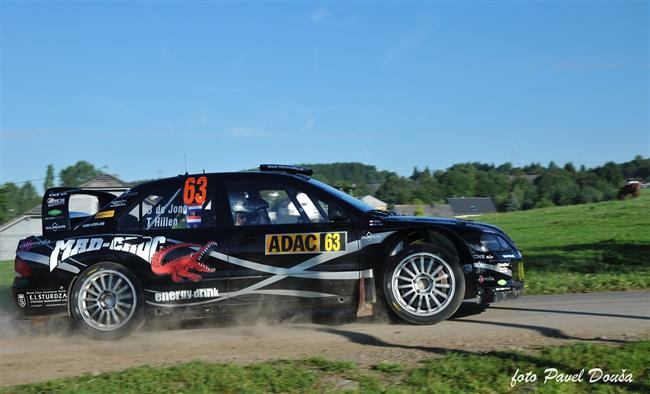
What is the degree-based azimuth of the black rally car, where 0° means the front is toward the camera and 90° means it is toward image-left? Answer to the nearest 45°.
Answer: approximately 270°
